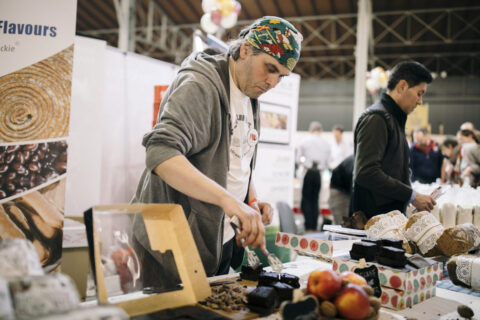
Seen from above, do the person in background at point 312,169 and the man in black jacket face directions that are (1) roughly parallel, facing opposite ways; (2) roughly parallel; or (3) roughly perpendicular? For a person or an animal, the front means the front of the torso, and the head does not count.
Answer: roughly perpendicular

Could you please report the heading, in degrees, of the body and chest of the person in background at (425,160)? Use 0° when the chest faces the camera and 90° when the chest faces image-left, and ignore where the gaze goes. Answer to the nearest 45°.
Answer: approximately 0°

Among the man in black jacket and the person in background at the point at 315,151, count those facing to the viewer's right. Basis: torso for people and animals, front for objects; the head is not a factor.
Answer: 1

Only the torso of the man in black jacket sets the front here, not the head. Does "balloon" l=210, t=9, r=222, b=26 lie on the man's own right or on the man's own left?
on the man's own left

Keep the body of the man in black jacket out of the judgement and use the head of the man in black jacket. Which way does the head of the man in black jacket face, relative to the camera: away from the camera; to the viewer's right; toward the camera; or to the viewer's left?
to the viewer's right

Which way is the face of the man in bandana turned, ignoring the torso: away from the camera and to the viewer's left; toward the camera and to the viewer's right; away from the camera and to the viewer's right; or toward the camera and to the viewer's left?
toward the camera and to the viewer's right
